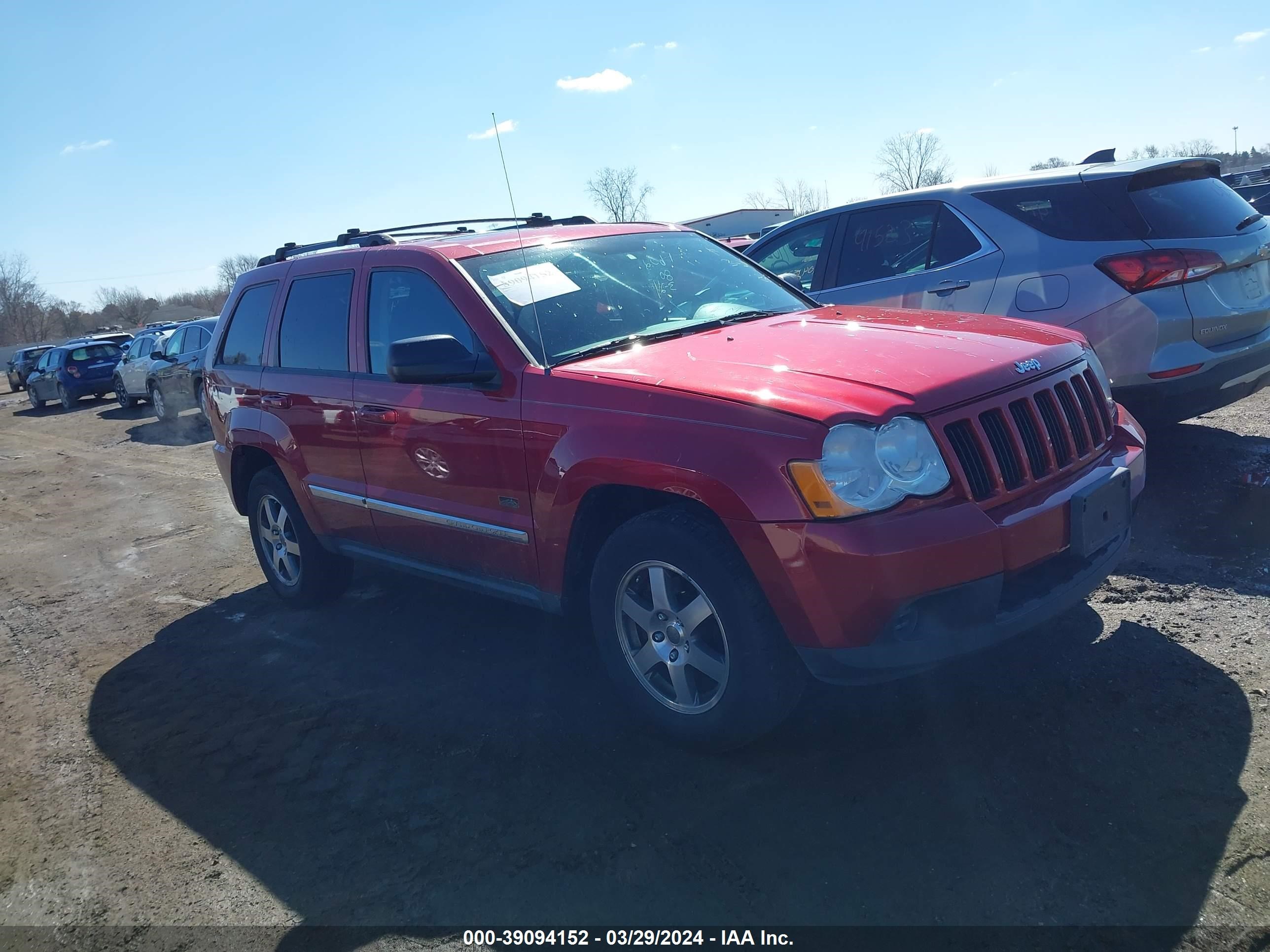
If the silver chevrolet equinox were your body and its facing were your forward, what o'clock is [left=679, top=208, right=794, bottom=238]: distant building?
The distant building is roughly at 1 o'clock from the silver chevrolet equinox.

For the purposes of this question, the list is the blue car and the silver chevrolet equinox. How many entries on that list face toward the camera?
0

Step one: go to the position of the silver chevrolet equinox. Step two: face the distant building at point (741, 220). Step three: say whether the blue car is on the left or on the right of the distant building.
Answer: left

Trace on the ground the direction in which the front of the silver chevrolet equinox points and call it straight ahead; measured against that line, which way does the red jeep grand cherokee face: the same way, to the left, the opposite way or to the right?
the opposite way

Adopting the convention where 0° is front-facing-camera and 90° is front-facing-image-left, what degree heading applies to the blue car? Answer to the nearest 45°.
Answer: approximately 135°

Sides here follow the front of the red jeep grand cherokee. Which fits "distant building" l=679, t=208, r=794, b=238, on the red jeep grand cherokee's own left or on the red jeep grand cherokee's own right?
on the red jeep grand cherokee's own left

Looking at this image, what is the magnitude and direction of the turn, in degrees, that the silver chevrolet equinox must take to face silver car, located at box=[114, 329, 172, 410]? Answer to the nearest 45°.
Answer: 0° — it already faces it

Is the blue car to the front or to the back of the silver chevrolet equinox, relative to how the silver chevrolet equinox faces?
to the front

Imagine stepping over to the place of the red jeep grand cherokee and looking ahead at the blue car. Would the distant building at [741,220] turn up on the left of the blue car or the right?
right

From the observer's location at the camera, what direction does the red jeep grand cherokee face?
facing the viewer and to the right of the viewer

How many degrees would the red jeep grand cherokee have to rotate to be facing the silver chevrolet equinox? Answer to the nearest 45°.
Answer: approximately 90° to its left

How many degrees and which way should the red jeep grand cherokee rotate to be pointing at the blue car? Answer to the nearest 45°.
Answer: approximately 180°

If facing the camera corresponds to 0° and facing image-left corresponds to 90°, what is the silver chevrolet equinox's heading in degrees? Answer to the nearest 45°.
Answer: approximately 135°

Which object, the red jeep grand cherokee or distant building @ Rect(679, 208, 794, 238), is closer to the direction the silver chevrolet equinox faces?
the distant building
